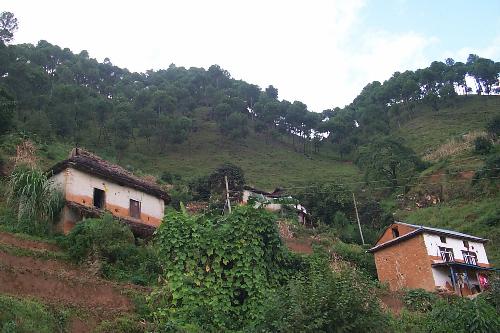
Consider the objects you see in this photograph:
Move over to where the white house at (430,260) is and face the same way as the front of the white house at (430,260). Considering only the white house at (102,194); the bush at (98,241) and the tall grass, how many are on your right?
3

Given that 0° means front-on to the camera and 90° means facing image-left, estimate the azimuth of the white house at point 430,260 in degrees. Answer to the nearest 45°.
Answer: approximately 315°

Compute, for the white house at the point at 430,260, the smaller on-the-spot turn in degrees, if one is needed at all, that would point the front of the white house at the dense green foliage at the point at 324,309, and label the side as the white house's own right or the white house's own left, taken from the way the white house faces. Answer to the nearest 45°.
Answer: approximately 45° to the white house's own right

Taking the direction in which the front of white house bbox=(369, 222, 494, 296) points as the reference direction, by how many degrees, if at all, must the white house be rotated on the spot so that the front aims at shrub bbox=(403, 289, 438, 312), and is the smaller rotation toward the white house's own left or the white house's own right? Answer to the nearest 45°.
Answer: approximately 45° to the white house's own right

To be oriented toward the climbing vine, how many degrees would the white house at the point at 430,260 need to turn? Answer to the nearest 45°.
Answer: approximately 45° to its right

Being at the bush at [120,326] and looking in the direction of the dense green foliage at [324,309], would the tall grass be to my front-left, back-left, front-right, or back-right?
back-left

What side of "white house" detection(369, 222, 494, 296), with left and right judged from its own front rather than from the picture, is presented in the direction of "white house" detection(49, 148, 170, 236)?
right

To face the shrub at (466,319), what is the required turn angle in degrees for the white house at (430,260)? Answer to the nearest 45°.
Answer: approximately 45° to its right

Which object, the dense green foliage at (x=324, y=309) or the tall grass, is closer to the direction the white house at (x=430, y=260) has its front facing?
the dense green foliage

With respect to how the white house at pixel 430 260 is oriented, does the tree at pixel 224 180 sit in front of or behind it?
behind
